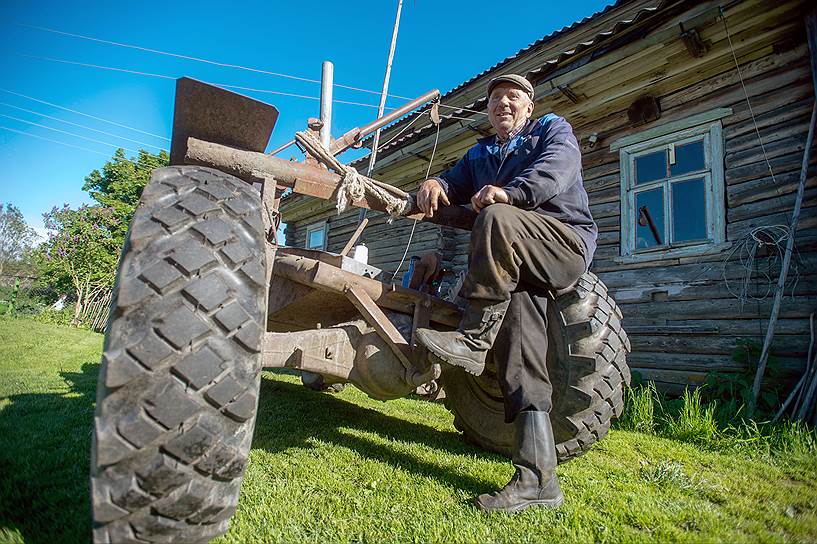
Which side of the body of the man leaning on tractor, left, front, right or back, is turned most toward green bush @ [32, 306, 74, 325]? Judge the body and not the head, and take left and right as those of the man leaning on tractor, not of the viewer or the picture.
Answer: right

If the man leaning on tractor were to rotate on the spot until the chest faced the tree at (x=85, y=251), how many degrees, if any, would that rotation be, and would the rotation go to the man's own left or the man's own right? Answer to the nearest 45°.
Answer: approximately 90° to the man's own right

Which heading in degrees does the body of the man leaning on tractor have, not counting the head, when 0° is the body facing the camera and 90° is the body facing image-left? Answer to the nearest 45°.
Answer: approximately 45°
